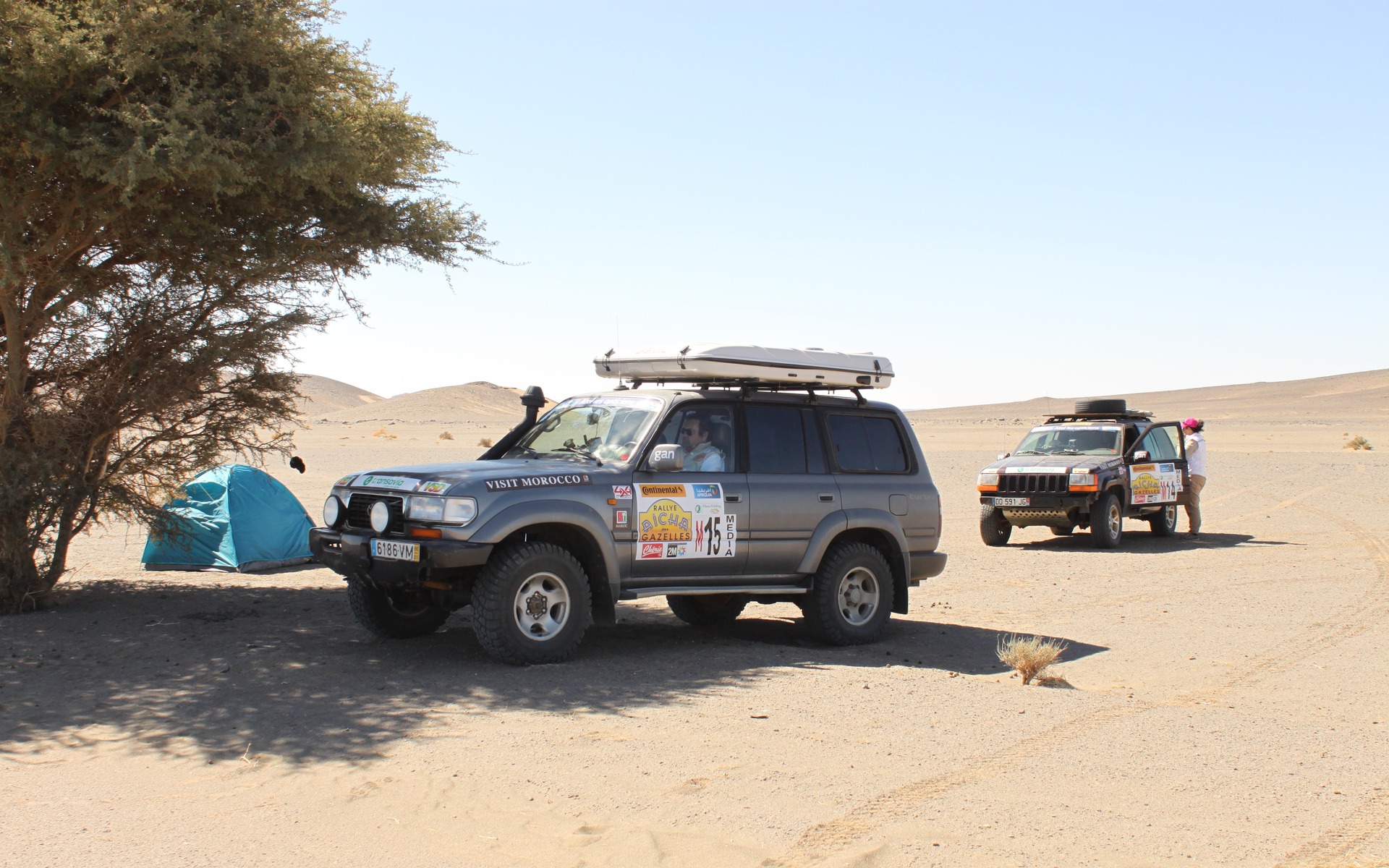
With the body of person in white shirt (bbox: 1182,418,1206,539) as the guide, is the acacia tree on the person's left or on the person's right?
on the person's left

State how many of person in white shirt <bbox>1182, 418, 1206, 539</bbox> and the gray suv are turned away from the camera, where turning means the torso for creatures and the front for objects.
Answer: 0

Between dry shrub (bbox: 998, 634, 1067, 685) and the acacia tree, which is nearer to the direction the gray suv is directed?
the acacia tree

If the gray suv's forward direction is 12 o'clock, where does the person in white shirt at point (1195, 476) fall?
The person in white shirt is roughly at 6 o'clock from the gray suv.

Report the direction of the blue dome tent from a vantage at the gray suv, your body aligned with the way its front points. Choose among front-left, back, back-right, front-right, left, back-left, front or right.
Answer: right

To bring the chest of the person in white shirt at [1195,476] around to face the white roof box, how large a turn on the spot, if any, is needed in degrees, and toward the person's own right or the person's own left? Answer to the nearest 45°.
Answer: approximately 90° to the person's own left

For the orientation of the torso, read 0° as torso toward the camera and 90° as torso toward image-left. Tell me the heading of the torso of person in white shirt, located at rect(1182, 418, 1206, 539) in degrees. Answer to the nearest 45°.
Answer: approximately 90°

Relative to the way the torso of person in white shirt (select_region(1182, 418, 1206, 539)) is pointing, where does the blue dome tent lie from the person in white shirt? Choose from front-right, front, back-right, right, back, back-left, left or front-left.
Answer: front-left

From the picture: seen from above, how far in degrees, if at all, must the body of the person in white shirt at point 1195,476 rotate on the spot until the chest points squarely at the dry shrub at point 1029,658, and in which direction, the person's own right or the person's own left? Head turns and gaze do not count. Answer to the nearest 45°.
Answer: approximately 90° to the person's own left
